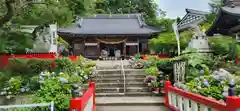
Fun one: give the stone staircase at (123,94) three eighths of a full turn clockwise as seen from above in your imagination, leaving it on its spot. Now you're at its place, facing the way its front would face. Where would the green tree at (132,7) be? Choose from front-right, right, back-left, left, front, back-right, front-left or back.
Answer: front-right

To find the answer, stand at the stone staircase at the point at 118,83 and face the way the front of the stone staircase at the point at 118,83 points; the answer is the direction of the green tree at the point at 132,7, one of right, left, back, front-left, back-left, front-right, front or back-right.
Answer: back

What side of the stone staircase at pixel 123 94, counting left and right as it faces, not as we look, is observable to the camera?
front

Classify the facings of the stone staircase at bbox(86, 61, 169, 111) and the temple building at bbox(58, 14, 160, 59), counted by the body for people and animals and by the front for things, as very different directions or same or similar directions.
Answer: same or similar directions

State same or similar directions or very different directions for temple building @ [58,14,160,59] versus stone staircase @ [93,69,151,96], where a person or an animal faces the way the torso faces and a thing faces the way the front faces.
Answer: same or similar directions

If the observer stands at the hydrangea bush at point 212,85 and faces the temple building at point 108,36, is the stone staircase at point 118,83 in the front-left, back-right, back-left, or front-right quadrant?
front-left

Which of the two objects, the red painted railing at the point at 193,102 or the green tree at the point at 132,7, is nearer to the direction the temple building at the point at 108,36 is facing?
the red painted railing

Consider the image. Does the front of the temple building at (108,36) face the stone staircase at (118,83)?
yes

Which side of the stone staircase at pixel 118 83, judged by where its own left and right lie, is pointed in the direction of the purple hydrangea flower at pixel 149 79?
left

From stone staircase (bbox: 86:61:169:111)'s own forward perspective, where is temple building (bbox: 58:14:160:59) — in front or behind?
behind

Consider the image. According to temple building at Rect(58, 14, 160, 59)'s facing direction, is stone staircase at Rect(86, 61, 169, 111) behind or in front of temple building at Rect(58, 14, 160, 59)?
in front

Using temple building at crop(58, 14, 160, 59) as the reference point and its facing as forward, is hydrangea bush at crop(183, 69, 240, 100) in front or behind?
in front

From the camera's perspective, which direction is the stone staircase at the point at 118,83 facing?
toward the camera

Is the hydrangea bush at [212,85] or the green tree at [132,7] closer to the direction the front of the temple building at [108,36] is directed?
the hydrangea bush
